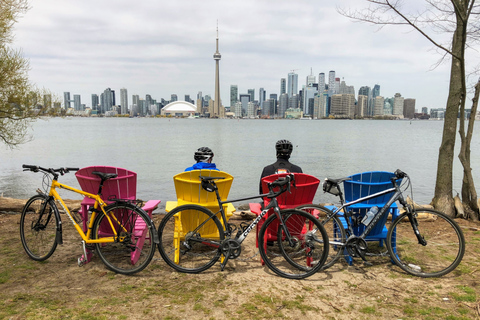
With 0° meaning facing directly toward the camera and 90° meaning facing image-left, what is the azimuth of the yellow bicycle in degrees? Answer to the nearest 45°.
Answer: approximately 135°

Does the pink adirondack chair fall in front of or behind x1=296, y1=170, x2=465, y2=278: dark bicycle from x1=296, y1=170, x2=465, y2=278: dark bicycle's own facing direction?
behind

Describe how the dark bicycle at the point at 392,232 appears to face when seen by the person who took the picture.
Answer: facing to the right of the viewer

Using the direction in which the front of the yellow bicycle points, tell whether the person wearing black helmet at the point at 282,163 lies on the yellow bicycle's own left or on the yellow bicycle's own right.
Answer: on the yellow bicycle's own right

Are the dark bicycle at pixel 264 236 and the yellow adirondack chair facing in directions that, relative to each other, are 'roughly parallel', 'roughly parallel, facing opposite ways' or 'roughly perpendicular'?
roughly perpendicular

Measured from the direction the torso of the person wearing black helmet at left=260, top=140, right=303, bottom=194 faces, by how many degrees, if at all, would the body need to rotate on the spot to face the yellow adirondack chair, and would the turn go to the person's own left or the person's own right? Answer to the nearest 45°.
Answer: approximately 135° to the person's own left

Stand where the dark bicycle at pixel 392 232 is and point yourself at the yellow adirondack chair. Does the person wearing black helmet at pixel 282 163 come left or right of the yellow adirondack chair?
right

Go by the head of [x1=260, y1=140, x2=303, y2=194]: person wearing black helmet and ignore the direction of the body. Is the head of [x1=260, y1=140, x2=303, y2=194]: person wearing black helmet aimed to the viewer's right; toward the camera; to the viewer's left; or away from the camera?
away from the camera

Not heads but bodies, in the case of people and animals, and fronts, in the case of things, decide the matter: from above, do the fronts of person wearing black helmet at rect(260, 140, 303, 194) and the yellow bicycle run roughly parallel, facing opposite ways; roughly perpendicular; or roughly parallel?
roughly perpendicular

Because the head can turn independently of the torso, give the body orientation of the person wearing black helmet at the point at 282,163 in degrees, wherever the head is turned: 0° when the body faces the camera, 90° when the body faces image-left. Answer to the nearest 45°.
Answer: approximately 180°

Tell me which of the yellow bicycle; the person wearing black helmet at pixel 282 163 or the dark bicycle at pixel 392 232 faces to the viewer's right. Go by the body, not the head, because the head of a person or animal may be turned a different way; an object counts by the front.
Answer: the dark bicycle

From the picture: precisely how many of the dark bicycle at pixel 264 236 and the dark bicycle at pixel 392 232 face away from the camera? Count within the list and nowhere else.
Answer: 0

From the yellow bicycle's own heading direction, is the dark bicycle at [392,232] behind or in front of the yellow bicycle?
behind

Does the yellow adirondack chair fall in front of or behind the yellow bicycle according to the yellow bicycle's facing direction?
behind

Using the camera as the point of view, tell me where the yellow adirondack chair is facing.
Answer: facing away from the viewer
